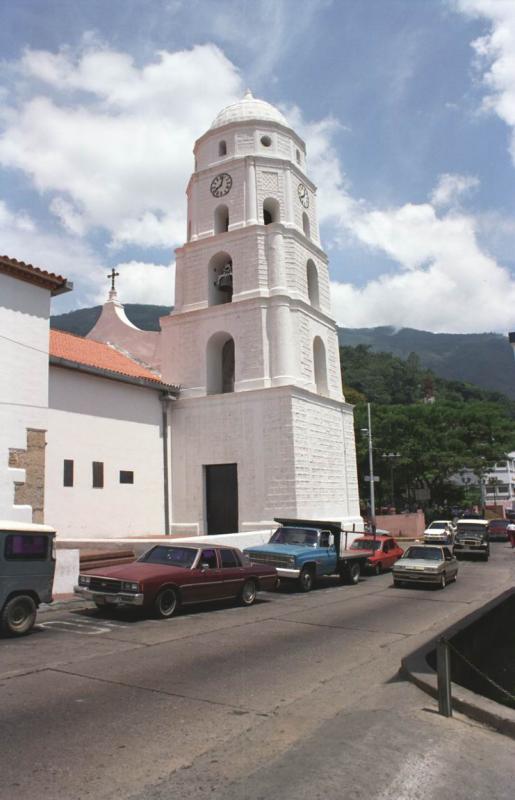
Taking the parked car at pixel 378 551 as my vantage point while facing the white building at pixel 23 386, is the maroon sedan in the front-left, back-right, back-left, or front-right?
front-left

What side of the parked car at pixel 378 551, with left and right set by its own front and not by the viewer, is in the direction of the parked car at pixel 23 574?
front

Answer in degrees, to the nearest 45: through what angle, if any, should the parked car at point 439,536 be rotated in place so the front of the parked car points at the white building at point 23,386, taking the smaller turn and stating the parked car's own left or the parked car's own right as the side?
0° — it already faces it

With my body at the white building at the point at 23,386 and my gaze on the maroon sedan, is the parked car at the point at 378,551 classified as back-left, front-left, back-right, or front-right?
front-left

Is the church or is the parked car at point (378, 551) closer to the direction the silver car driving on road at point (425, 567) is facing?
the church

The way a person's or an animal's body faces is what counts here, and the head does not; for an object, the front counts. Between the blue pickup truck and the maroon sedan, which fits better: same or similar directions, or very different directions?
same or similar directions

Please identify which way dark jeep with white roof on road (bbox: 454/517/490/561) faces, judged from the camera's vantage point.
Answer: facing the viewer

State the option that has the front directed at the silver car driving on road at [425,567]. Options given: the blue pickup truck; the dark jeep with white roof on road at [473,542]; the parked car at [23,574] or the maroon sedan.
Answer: the dark jeep with white roof on road at [473,542]

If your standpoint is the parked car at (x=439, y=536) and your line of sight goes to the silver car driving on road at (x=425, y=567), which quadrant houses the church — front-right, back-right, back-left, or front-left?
front-right

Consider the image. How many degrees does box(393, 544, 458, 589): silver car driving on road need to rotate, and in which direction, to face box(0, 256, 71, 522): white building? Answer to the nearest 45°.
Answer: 0° — it already faces it

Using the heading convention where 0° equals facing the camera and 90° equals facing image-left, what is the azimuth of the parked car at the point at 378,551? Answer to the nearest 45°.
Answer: approximately 45°

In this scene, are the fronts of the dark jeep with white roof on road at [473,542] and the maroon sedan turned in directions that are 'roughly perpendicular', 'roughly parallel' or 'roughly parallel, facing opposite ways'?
roughly parallel

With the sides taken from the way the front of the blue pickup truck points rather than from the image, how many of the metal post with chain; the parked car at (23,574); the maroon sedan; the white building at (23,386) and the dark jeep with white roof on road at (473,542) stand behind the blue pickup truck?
1

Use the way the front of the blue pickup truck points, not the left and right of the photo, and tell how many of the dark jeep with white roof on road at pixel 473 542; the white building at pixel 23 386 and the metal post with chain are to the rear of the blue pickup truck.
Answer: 1

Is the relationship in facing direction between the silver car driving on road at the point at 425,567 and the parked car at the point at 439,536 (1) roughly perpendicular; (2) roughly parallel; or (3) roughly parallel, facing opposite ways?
roughly parallel

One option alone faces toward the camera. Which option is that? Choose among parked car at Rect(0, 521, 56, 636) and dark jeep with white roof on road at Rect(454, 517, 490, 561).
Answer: dark jeep with white roof on road at Rect(454, 517, 490, 561)
